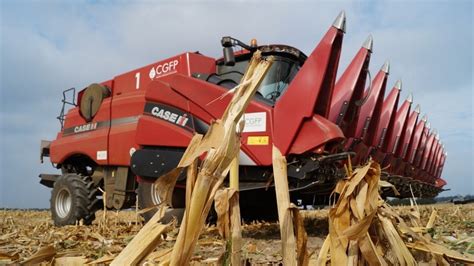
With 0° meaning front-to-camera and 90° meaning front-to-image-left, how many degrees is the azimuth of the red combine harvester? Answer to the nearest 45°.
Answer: approximately 315°

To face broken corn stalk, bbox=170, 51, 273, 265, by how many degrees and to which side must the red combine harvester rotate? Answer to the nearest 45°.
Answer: approximately 45° to its right

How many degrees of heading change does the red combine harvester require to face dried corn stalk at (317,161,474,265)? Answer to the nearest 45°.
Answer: approximately 45° to its right

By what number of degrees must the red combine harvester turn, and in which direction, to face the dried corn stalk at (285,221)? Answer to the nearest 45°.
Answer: approximately 45° to its right
